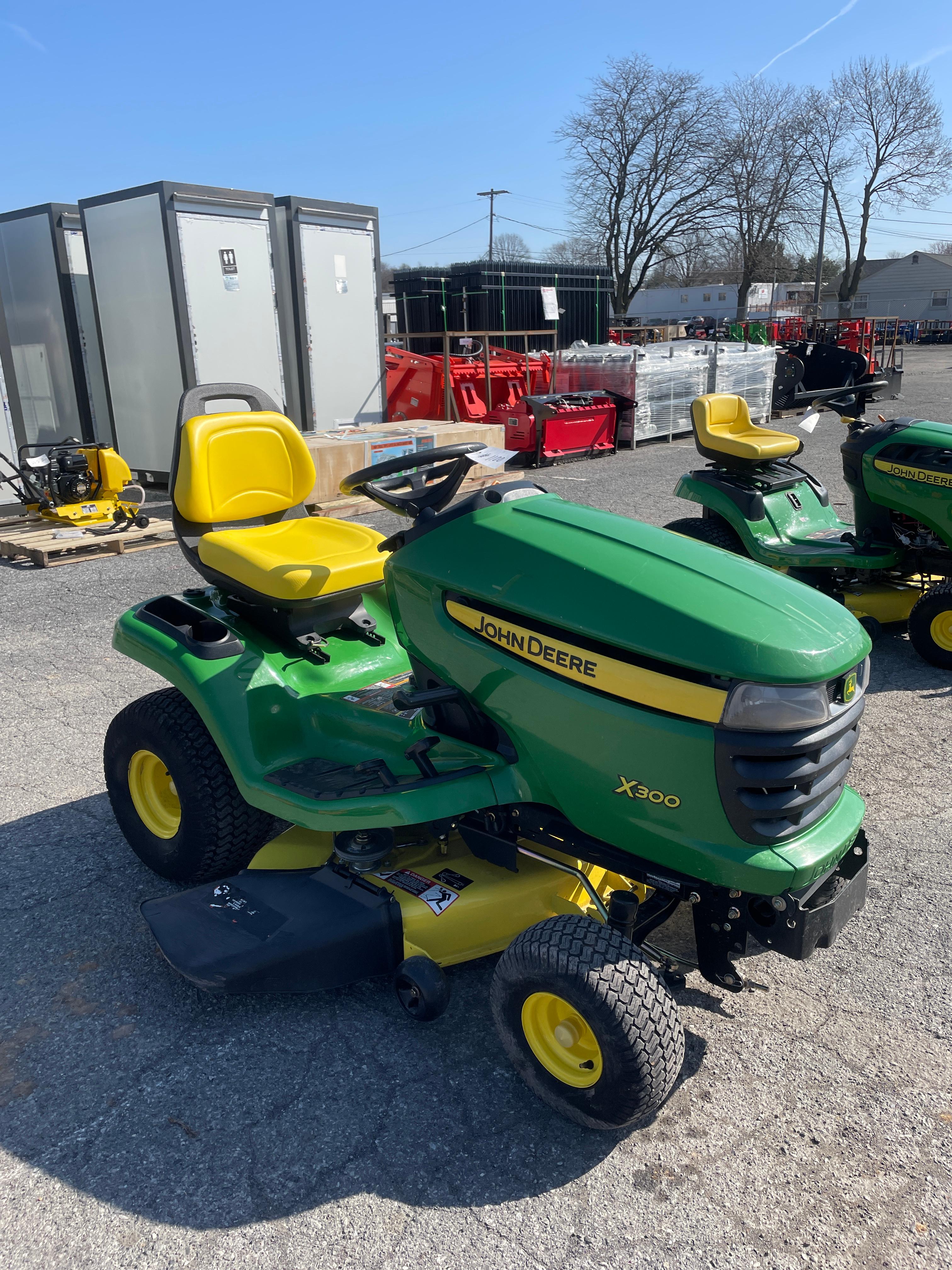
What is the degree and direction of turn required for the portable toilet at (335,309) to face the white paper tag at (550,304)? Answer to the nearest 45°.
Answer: approximately 135° to its left

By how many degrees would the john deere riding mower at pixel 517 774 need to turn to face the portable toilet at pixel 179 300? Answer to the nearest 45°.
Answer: approximately 135° to its left

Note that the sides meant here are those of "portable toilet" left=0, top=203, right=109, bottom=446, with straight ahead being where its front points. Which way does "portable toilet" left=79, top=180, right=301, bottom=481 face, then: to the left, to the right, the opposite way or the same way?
the same way

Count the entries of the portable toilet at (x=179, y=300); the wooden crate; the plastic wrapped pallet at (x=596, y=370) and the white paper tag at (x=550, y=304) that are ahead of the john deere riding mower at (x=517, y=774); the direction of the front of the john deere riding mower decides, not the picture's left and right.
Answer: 0

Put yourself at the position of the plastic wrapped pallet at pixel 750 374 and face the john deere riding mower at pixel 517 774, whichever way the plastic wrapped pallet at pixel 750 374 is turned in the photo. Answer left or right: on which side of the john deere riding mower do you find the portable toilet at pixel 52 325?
right

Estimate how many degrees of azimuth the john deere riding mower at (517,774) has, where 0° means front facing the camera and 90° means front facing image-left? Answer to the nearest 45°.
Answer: approximately 315°

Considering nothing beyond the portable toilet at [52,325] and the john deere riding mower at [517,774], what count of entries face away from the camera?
0

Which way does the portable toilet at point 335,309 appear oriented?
toward the camera

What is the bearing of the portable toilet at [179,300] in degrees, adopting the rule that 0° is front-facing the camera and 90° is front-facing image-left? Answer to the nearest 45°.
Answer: approximately 315°

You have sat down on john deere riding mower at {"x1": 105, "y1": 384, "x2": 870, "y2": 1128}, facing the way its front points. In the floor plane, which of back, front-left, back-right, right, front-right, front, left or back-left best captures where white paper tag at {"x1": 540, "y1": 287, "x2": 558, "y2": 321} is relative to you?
back-left

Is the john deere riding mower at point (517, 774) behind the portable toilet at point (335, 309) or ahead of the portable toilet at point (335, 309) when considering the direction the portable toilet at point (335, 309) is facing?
ahead

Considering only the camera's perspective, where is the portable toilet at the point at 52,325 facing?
facing the viewer and to the right of the viewer

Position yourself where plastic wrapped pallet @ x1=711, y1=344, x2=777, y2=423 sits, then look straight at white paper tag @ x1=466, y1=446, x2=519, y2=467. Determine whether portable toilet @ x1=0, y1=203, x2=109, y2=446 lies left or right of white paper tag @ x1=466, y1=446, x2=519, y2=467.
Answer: right

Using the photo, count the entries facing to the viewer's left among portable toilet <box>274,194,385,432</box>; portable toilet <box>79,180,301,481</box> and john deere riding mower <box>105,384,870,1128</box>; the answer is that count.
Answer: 0

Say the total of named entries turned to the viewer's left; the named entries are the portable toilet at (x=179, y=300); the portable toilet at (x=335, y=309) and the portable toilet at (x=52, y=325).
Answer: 0

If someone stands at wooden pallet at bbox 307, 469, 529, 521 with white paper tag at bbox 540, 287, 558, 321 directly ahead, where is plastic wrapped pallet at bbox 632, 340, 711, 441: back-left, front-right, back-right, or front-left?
front-right

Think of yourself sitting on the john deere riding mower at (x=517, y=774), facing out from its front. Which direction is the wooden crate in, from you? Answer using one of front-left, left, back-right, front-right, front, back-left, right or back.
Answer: back-left

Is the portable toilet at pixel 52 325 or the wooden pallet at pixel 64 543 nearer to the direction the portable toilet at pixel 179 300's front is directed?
the wooden pallet

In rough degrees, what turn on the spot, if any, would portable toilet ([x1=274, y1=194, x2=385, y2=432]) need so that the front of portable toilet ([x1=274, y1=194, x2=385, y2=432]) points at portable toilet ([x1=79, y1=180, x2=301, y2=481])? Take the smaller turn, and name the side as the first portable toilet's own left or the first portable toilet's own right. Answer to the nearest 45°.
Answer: approximately 45° to the first portable toilet's own right
